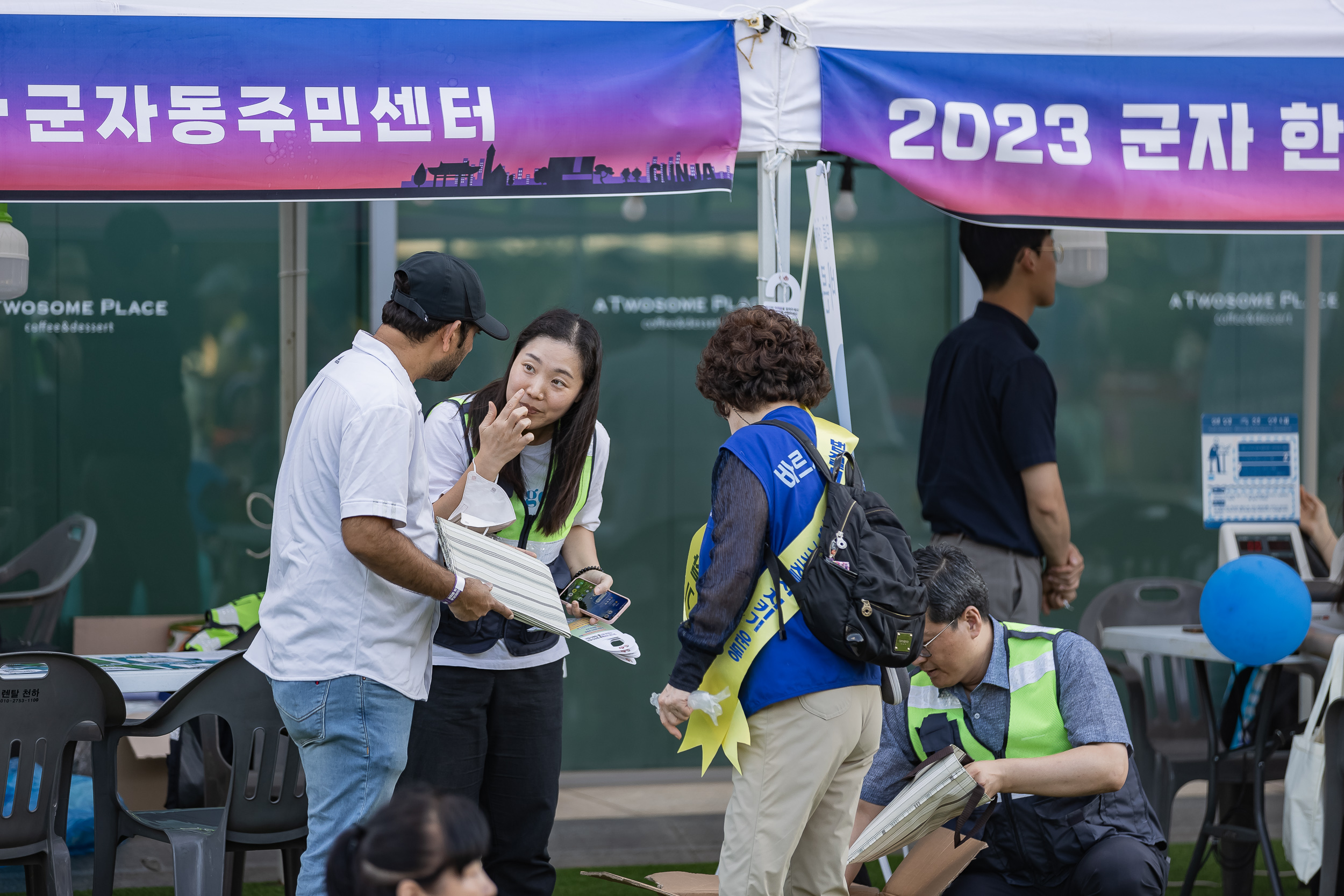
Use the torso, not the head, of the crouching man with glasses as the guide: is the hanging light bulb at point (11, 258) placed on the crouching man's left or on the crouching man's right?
on the crouching man's right

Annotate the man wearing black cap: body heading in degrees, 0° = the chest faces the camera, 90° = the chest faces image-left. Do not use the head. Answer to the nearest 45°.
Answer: approximately 225°

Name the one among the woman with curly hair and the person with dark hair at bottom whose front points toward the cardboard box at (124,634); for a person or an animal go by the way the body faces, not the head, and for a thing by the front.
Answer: the woman with curly hair

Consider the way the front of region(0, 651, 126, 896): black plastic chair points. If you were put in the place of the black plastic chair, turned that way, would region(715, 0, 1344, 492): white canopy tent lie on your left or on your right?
on your right

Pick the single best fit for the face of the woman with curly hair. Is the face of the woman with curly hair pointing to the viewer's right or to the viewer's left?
to the viewer's left

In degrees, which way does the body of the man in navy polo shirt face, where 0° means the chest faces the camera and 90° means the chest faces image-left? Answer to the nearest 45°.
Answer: approximately 225°

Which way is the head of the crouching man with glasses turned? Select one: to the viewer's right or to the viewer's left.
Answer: to the viewer's left

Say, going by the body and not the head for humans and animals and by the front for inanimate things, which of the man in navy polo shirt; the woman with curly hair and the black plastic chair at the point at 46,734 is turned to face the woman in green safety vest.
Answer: the woman with curly hair

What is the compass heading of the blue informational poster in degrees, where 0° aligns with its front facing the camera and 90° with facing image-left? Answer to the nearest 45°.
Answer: approximately 0°

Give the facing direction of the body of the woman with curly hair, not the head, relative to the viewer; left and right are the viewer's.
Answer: facing away from the viewer and to the left of the viewer
